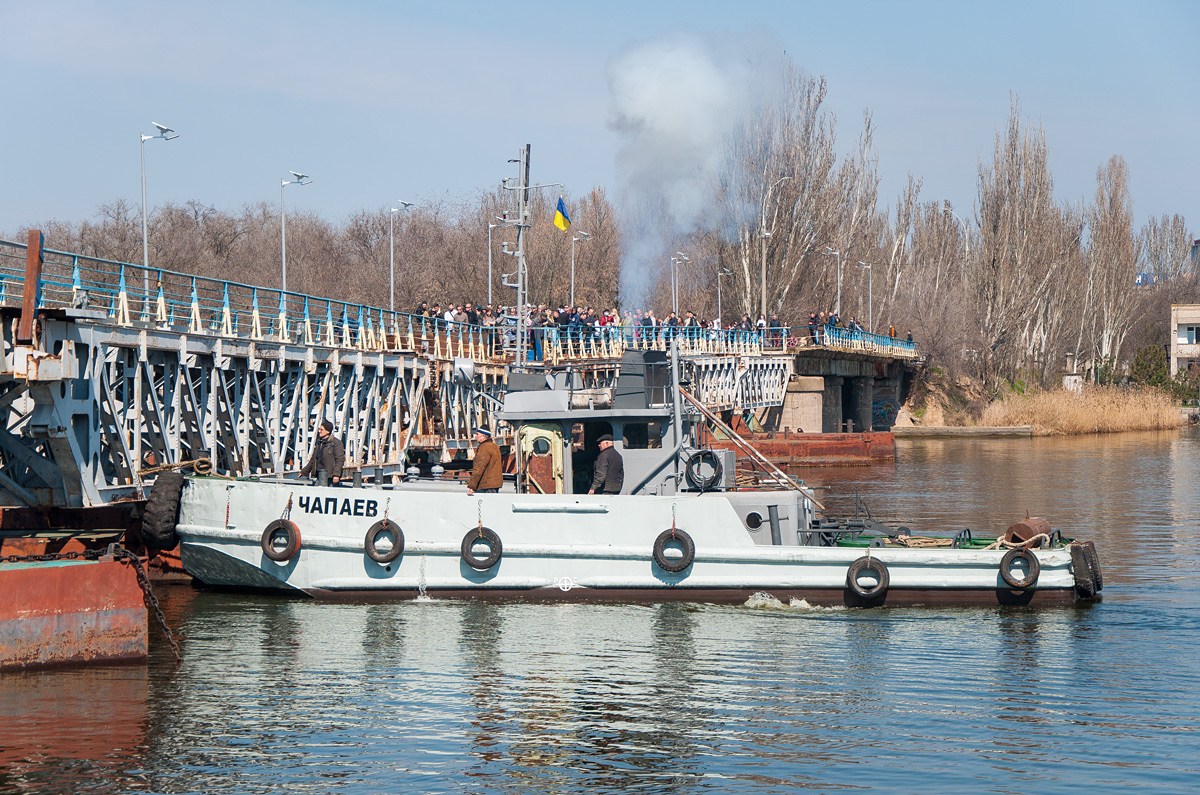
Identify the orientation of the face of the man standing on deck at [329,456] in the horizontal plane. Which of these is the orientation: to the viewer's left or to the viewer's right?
to the viewer's left

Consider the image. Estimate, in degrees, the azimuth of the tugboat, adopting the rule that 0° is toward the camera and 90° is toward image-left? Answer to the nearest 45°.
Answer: approximately 90°

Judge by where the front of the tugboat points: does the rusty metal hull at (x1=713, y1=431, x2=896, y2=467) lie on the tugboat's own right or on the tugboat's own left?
on the tugboat's own right
